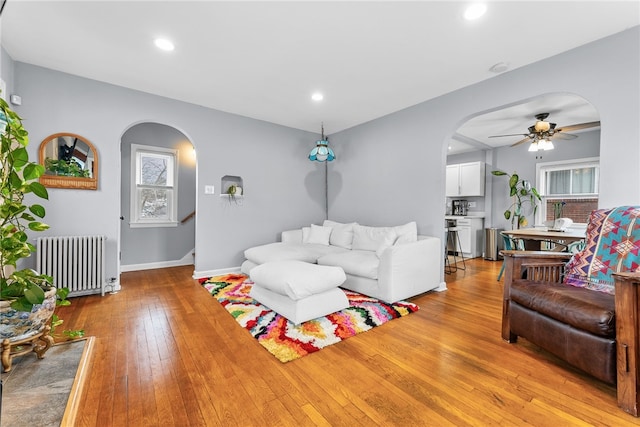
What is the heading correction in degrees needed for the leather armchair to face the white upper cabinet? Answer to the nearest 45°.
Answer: approximately 90° to its right

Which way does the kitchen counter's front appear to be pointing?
toward the camera

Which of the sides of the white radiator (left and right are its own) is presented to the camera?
front

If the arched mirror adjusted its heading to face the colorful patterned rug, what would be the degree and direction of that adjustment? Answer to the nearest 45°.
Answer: approximately 45° to its left

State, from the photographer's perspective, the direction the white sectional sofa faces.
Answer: facing the viewer and to the left of the viewer

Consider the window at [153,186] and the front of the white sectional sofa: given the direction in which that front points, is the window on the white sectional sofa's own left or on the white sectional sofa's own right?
on the white sectional sofa's own right

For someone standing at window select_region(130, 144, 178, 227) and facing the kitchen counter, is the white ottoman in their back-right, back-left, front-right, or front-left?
front-right

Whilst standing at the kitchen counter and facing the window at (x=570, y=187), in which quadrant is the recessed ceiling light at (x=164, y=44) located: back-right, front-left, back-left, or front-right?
back-right

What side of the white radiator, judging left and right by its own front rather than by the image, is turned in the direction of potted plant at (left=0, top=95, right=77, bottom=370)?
front

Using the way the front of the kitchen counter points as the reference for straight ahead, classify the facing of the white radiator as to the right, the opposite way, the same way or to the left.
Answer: to the left

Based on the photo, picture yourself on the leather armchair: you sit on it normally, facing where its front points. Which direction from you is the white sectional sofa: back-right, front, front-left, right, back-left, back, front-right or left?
front-right

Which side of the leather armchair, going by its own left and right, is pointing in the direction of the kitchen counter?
right

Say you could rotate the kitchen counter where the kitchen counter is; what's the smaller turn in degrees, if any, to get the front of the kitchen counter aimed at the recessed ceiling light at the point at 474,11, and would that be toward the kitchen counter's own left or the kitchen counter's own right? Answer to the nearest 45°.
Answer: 0° — it already faces it

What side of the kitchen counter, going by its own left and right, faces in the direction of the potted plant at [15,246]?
front
